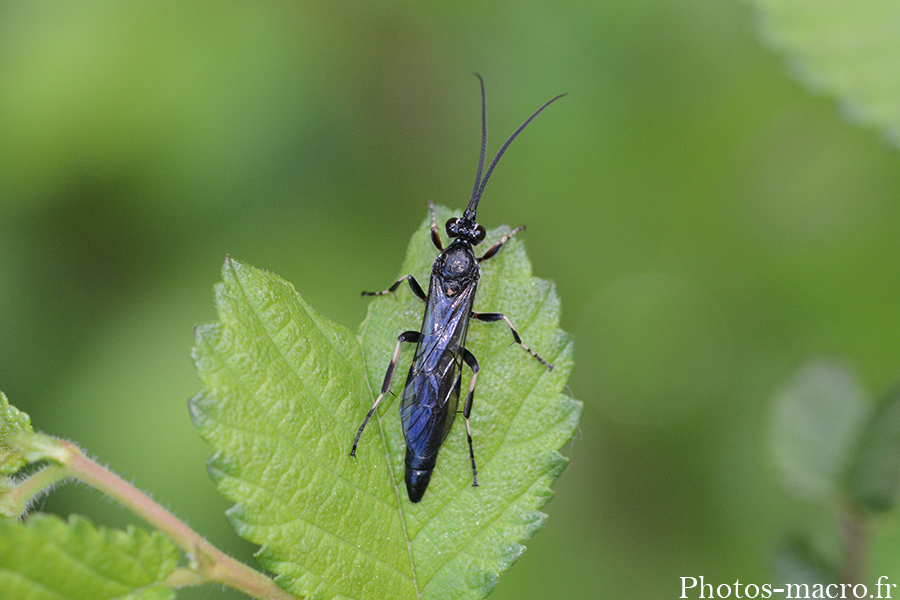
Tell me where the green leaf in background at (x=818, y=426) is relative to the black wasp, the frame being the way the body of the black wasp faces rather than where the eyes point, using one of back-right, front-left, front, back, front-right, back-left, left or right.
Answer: right

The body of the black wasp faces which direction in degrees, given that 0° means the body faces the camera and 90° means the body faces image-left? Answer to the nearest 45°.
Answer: approximately 180°

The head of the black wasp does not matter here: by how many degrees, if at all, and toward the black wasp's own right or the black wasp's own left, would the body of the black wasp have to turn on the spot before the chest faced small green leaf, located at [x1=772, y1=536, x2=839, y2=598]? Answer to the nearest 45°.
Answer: approximately 90° to the black wasp's own right

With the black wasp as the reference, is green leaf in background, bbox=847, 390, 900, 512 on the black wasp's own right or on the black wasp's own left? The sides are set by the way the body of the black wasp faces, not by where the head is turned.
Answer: on the black wasp's own right
